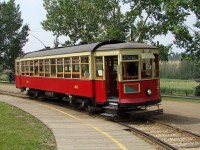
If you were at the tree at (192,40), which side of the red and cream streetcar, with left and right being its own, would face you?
left

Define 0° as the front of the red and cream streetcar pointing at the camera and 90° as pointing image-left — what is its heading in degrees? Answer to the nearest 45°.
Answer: approximately 315°

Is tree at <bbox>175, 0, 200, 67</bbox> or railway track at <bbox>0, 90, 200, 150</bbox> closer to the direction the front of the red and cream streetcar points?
the railway track

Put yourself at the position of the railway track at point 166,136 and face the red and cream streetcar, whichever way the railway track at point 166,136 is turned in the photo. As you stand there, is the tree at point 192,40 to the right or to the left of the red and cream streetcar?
right
